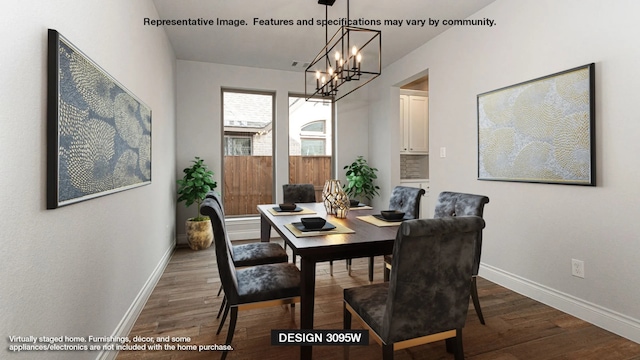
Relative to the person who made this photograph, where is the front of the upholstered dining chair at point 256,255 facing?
facing to the right of the viewer

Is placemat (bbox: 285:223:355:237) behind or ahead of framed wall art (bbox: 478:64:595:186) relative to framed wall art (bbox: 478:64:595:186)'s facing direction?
ahead

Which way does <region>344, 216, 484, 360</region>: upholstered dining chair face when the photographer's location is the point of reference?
facing away from the viewer and to the left of the viewer

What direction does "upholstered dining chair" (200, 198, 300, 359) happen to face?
to the viewer's right

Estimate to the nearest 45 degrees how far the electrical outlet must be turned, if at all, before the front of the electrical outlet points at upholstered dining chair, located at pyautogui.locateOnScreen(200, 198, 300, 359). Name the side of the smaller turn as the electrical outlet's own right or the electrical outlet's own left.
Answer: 0° — it already faces it

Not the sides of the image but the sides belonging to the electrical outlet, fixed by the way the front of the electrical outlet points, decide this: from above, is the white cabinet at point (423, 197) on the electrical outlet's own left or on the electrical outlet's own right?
on the electrical outlet's own right

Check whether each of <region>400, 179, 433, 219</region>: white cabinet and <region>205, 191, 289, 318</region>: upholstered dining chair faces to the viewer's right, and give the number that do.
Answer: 1

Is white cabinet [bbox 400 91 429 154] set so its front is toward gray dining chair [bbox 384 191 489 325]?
yes

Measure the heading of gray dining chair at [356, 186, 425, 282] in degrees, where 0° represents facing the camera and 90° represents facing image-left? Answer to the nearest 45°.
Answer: approximately 45°

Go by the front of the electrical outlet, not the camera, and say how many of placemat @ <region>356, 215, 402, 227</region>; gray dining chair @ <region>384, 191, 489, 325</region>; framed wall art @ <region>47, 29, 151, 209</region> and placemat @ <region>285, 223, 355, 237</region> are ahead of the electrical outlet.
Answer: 4

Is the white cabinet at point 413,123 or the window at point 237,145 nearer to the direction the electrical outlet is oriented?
the window

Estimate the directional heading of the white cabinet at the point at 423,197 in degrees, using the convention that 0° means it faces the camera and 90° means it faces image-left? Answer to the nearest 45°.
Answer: approximately 0°
